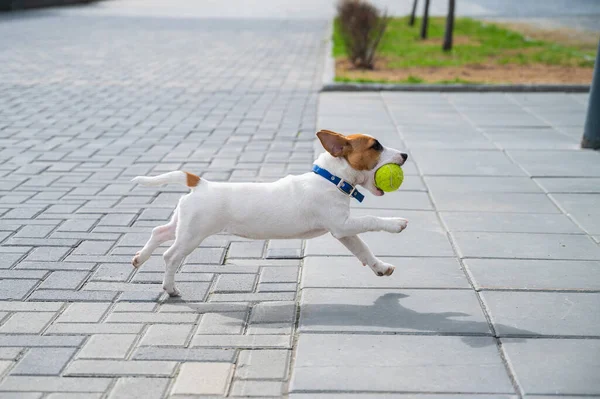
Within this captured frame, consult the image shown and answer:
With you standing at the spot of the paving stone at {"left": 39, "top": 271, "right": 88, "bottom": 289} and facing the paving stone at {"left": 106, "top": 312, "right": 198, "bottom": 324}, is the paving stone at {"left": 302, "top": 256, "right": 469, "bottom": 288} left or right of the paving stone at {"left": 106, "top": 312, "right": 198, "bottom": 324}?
left

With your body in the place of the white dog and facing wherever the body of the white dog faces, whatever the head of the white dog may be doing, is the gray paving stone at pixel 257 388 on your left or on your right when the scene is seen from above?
on your right

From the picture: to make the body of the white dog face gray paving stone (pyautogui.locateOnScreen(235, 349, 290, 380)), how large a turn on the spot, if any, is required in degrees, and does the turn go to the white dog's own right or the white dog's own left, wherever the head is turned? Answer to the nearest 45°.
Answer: approximately 90° to the white dog's own right

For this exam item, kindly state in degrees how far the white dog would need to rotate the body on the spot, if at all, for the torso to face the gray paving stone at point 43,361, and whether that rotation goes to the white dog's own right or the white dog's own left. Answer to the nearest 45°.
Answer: approximately 135° to the white dog's own right

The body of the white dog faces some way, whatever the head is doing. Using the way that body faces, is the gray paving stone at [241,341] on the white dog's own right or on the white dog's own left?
on the white dog's own right

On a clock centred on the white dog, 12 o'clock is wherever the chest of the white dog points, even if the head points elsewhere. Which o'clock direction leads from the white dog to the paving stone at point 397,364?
The paving stone is roughly at 2 o'clock from the white dog.

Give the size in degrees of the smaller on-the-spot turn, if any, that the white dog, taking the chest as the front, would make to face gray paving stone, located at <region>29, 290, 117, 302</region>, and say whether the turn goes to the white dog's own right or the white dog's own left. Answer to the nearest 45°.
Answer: approximately 180°

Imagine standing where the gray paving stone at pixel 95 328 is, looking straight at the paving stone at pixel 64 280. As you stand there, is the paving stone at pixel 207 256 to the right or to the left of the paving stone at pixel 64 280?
right

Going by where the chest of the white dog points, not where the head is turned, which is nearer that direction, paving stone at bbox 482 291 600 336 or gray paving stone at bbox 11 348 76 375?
the paving stone

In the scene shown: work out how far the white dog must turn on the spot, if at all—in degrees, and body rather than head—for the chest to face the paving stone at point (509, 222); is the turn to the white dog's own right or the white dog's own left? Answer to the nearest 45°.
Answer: approximately 45° to the white dog's own left

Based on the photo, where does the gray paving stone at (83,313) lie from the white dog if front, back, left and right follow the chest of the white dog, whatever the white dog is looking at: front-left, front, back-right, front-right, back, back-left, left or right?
back

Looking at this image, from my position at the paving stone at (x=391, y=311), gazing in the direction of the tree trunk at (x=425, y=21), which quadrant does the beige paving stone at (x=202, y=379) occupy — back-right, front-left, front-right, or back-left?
back-left

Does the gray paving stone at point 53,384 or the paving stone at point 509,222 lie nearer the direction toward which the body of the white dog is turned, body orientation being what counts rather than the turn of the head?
the paving stone

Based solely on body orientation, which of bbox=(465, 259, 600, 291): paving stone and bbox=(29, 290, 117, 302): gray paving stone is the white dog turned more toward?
the paving stone

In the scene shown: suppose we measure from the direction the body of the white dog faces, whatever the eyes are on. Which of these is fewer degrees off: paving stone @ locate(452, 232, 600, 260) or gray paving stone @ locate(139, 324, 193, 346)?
the paving stone

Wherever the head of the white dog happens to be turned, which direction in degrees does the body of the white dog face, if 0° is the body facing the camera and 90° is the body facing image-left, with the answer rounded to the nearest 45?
approximately 270°
